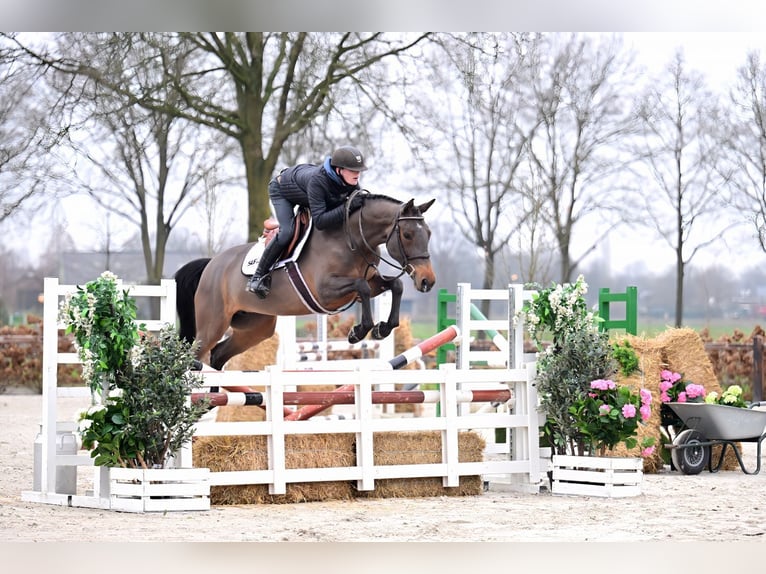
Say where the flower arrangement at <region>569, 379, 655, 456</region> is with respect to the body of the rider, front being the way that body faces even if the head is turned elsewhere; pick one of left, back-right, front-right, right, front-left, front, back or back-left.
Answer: front-left

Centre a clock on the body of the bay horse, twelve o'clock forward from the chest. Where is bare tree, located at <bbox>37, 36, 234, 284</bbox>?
The bare tree is roughly at 7 o'clock from the bay horse.

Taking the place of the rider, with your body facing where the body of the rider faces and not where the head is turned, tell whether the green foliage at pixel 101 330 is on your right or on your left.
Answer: on your right

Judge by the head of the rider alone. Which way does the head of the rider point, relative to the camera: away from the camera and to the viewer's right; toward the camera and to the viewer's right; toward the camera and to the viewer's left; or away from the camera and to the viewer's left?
toward the camera and to the viewer's right

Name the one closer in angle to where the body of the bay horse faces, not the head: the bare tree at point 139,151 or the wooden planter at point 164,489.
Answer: the wooden planter

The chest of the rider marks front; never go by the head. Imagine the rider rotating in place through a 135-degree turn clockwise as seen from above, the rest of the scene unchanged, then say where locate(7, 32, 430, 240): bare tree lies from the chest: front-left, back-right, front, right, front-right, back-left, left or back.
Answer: right

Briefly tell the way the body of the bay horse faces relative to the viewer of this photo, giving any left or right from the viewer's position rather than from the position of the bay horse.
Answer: facing the viewer and to the right of the viewer

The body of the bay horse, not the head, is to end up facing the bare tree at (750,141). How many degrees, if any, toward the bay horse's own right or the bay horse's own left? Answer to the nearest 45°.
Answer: approximately 90° to the bay horse's own left

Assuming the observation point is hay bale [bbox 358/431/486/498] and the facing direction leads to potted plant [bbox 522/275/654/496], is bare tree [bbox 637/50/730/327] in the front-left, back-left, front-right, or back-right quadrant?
front-left

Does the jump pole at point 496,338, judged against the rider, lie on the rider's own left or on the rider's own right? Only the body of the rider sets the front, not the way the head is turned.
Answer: on the rider's own left
